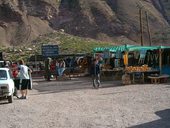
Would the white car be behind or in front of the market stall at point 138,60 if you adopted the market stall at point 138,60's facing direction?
in front

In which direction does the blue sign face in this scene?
toward the camera

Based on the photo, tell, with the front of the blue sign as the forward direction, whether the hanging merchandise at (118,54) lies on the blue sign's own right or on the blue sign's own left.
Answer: on the blue sign's own left

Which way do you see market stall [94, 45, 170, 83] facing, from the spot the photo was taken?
facing the viewer

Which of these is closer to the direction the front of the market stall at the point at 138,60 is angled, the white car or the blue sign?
the white car

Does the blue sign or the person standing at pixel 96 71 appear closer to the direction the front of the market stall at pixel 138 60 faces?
the person standing

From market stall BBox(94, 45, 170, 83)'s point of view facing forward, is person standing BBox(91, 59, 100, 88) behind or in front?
in front

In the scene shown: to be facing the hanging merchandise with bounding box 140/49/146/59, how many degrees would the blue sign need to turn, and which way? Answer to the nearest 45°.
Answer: approximately 45° to its left

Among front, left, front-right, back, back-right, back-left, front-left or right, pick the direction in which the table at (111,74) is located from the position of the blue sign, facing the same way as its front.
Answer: front-left

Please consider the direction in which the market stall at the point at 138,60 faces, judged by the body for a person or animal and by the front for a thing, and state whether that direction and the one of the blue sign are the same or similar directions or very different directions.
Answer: same or similar directions

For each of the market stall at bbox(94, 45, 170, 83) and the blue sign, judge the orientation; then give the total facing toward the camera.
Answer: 2
